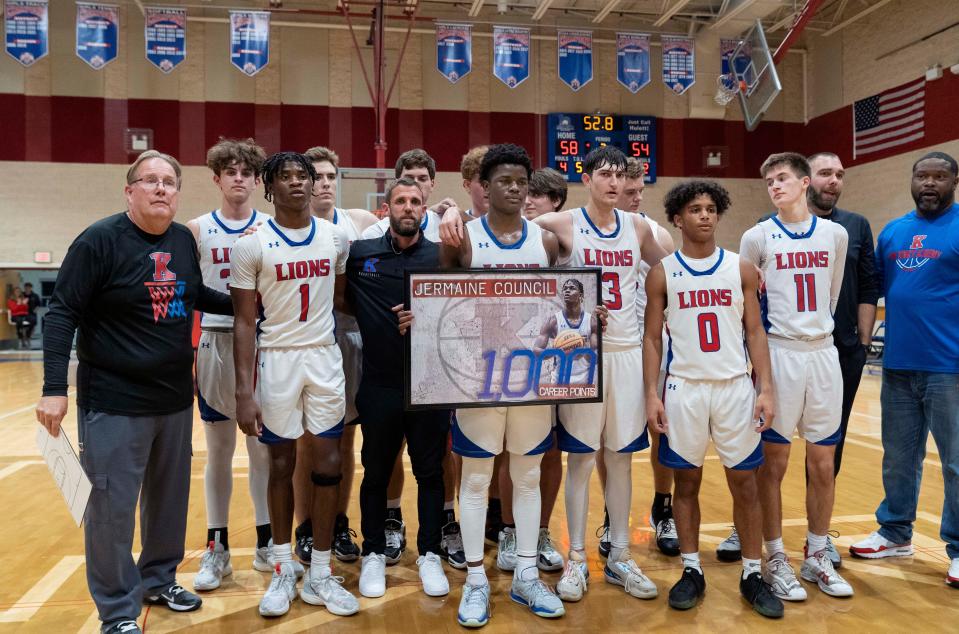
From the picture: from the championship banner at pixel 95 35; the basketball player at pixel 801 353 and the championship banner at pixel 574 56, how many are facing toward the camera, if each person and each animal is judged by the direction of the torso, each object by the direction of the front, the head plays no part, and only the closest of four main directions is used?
3

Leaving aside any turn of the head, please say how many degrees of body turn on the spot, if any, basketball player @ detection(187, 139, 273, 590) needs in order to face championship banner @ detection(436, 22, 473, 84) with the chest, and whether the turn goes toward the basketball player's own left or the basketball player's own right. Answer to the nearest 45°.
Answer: approximately 135° to the basketball player's own left

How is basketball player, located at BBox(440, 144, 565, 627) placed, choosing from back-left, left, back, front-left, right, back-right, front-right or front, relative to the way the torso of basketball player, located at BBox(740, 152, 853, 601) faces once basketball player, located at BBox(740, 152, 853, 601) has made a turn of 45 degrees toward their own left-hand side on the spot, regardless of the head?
right

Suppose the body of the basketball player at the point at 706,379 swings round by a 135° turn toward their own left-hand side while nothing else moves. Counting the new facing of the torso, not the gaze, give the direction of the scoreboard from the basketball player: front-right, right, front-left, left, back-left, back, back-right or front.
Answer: front-left

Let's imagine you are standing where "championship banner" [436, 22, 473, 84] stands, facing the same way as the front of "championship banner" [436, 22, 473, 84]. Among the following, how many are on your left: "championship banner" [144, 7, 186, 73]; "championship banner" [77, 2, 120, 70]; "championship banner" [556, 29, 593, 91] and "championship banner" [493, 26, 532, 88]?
2

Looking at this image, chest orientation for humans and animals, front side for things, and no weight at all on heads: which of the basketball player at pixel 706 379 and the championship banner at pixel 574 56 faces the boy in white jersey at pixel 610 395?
the championship banner

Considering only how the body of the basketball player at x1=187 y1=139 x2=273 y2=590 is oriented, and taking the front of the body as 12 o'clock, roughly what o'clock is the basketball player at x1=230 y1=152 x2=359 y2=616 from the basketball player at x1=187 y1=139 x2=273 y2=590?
the basketball player at x1=230 y1=152 x2=359 y2=616 is roughly at 11 o'clock from the basketball player at x1=187 y1=139 x2=273 y2=590.

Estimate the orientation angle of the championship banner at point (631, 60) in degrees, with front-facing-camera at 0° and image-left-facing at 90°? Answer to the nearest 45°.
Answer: approximately 0°

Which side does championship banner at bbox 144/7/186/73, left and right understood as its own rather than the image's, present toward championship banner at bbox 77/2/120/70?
right
